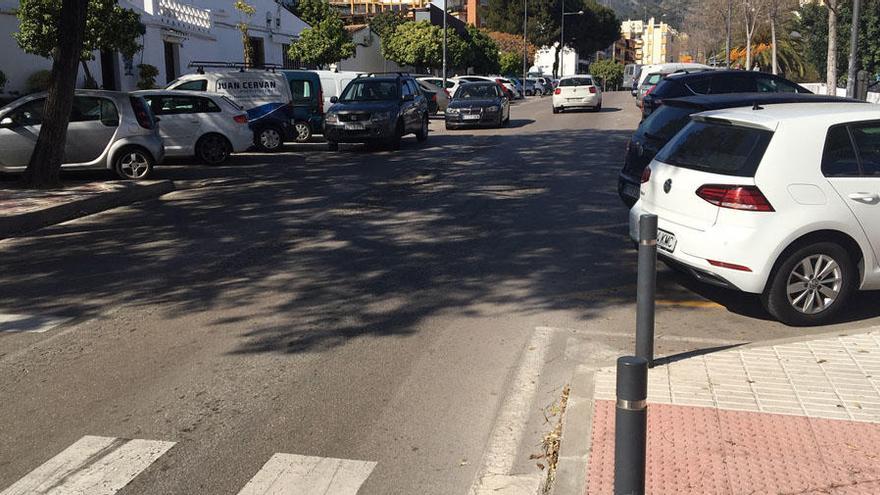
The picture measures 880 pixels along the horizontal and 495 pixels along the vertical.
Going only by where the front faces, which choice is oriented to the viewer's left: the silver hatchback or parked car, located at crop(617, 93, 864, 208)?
the silver hatchback

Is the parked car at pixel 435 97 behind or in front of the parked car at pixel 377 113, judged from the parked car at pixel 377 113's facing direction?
behind

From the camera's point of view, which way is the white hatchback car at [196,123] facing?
to the viewer's left

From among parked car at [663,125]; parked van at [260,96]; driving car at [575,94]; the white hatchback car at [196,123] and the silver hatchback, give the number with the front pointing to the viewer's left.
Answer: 3

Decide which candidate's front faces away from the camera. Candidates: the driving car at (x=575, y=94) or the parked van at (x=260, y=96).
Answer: the driving car at (x=575, y=94)

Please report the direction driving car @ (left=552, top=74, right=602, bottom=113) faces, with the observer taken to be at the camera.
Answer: facing away from the viewer

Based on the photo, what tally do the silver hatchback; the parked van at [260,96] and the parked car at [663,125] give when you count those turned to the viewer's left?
2

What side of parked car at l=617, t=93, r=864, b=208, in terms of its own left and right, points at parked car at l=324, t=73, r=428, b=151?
left

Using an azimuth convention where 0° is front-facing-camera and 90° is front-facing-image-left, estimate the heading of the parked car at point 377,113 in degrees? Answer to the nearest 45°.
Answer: approximately 45°

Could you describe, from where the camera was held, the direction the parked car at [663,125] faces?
facing away from the viewer and to the right of the viewer

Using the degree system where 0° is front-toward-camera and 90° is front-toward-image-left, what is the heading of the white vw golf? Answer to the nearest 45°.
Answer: approximately 225°

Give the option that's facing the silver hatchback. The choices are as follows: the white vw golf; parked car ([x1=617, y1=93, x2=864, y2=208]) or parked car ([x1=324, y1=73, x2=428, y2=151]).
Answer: parked car ([x1=324, y1=73, x2=428, y2=151])

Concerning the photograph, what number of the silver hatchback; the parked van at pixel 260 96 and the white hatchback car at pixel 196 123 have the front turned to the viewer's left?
3

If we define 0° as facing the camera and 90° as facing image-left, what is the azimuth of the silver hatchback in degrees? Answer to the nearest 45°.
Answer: approximately 90°

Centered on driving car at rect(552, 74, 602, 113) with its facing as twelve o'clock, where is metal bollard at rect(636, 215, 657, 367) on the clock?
The metal bollard is roughly at 6 o'clock from the driving car.
